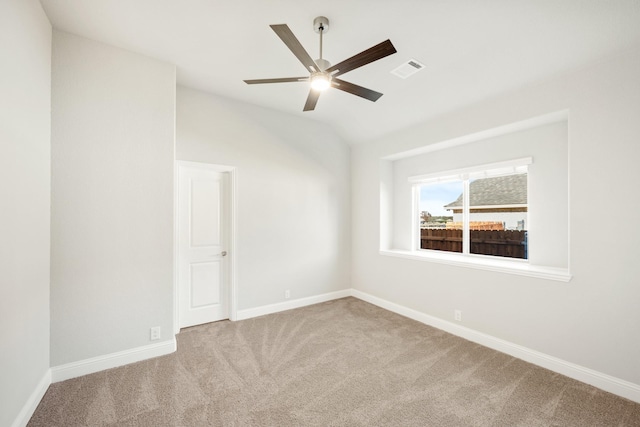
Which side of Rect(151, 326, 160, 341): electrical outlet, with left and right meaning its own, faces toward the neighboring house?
left

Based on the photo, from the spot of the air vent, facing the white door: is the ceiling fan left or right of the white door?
left

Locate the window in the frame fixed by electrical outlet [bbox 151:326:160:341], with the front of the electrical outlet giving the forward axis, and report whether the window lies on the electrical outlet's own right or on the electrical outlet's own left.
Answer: on the electrical outlet's own left

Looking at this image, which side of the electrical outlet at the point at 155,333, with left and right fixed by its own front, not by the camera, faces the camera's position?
front

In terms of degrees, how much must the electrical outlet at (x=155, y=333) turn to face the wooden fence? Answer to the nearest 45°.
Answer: approximately 90° to its left

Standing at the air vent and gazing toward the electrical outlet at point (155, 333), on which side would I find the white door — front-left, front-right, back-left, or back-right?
front-right
